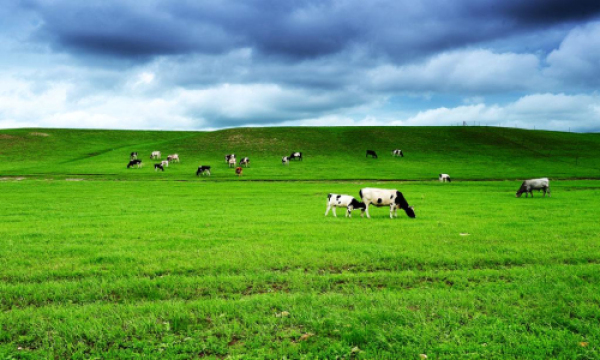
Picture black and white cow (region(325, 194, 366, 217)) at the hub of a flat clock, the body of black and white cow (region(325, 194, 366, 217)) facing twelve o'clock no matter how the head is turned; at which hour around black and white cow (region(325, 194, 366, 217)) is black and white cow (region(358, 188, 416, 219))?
black and white cow (region(358, 188, 416, 219)) is roughly at 12 o'clock from black and white cow (region(325, 194, 366, 217)).

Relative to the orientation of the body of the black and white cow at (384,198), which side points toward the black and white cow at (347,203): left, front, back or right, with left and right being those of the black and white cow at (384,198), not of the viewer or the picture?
back

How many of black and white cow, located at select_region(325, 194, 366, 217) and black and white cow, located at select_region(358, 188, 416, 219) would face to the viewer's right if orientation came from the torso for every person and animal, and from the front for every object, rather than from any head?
2

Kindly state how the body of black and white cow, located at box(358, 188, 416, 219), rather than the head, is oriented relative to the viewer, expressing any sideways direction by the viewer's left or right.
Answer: facing to the right of the viewer

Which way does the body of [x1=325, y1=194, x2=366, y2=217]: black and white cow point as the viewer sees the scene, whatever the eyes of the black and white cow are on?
to the viewer's right
